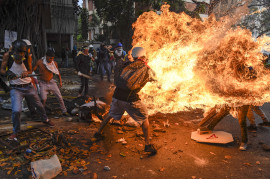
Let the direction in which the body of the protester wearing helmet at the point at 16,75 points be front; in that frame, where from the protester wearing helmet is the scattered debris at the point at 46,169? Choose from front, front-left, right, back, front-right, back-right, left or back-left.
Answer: front-right

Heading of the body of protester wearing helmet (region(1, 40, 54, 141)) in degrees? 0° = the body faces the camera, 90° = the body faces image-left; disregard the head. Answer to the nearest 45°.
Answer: approximately 315°

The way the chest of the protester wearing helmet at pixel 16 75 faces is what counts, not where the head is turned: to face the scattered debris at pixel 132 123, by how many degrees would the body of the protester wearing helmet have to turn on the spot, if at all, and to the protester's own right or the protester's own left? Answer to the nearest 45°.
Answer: approximately 45° to the protester's own left
